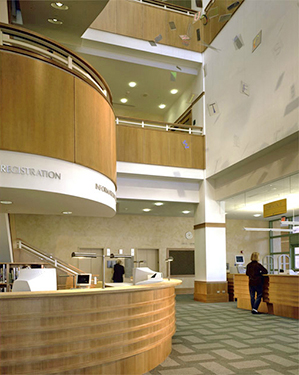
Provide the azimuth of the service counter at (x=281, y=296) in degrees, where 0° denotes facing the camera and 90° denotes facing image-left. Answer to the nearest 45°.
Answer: approximately 45°

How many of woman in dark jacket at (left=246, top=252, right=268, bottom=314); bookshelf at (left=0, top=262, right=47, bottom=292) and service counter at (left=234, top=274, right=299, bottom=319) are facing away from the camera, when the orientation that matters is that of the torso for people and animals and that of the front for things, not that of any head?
1

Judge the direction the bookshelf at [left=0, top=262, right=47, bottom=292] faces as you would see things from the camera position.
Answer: facing the viewer

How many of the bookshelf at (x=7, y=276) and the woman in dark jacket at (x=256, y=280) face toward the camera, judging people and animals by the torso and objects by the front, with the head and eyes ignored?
1

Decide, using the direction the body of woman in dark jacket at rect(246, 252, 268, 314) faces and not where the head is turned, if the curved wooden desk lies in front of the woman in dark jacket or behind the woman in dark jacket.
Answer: behind

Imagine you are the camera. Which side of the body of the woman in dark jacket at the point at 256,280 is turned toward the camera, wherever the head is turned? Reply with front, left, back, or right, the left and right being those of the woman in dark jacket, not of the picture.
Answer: back

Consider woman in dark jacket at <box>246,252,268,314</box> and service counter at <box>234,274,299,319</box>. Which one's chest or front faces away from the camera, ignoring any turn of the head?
the woman in dark jacket

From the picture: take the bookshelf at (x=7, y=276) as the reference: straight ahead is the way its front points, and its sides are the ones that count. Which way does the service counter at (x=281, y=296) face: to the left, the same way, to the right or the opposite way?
to the right
